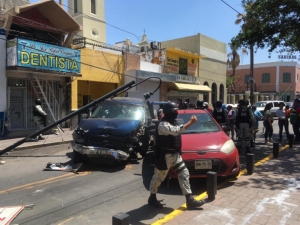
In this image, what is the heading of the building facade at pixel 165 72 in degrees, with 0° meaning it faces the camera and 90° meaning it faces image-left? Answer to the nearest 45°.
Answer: approximately 315°

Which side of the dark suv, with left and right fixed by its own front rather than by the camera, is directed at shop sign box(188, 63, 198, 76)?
back

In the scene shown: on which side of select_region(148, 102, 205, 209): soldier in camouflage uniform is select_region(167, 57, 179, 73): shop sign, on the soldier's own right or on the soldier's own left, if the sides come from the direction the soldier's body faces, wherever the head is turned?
on the soldier's own left

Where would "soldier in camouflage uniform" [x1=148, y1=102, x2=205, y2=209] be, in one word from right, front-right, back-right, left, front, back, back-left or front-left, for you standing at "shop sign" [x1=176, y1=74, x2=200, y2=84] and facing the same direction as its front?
front-right

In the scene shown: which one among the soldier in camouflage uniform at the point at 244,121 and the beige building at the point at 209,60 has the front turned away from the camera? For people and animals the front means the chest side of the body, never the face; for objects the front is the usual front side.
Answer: the soldier in camouflage uniform

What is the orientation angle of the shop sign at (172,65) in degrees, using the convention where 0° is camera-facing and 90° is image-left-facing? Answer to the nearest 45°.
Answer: approximately 315°

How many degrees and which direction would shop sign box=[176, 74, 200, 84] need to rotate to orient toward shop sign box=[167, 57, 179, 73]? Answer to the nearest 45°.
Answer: approximately 135° to its right

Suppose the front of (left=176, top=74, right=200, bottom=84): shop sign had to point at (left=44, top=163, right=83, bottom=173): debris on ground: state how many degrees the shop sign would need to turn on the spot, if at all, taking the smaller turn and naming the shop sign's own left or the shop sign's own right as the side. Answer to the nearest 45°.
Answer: approximately 45° to the shop sign's own right

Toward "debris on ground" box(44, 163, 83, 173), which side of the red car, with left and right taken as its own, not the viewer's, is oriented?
right

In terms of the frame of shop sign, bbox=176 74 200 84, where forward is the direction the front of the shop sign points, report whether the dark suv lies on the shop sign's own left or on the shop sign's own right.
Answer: on the shop sign's own right
